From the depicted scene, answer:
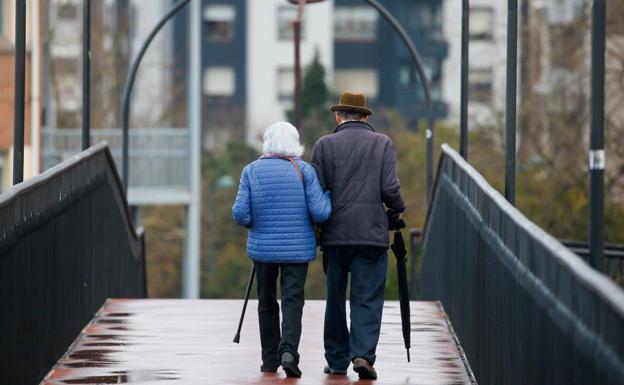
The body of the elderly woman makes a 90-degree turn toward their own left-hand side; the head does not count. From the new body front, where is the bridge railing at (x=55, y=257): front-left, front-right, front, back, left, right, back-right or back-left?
front

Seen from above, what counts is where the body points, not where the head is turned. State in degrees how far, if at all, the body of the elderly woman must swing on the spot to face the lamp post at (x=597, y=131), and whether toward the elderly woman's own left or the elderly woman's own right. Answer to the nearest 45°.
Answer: approximately 135° to the elderly woman's own right

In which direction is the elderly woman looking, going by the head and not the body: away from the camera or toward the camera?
away from the camera

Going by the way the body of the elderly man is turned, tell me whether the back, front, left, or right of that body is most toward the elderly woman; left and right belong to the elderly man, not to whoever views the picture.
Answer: left

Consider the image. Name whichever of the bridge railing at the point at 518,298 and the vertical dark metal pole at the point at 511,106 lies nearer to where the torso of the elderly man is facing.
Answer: the vertical dark metal pole

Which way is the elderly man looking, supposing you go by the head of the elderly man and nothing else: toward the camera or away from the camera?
away from the camera

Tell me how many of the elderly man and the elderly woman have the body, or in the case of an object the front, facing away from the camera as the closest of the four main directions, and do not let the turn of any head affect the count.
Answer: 2

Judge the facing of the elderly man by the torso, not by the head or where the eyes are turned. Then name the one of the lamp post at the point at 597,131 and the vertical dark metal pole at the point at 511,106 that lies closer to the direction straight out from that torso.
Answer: the vertical dark metal pole

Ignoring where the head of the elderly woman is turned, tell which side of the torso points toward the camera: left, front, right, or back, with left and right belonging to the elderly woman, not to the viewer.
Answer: back

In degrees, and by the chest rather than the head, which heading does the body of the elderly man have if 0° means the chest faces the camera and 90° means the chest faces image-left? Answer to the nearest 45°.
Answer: approximately 180°

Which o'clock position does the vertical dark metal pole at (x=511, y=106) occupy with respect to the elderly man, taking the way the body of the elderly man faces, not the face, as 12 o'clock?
The vertical dark metal pole is roughly at 2 o'clock from the elderly man.
